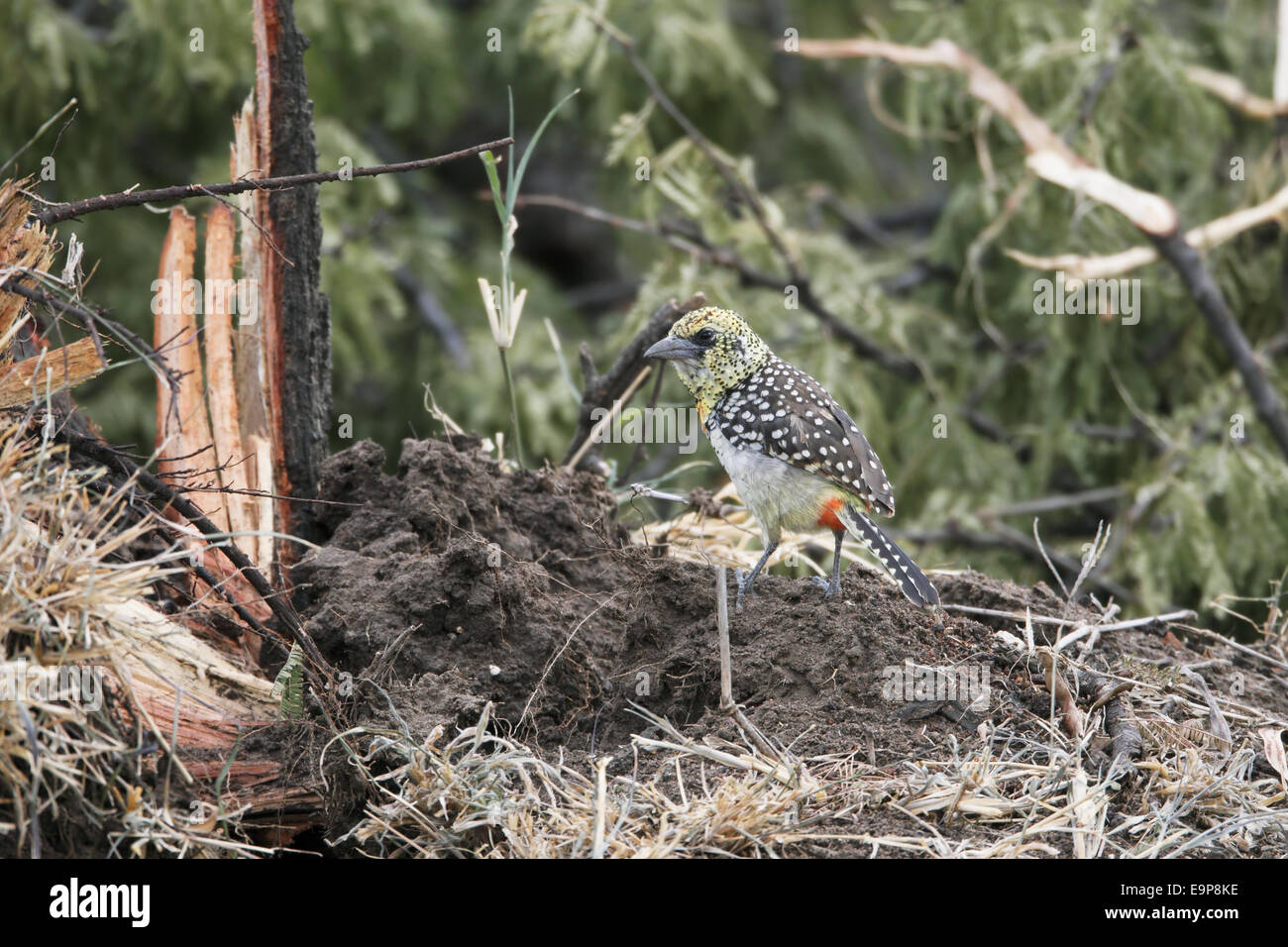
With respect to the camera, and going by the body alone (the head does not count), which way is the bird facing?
to the viewer's left

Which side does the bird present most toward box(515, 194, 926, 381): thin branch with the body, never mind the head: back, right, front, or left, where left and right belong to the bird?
right
